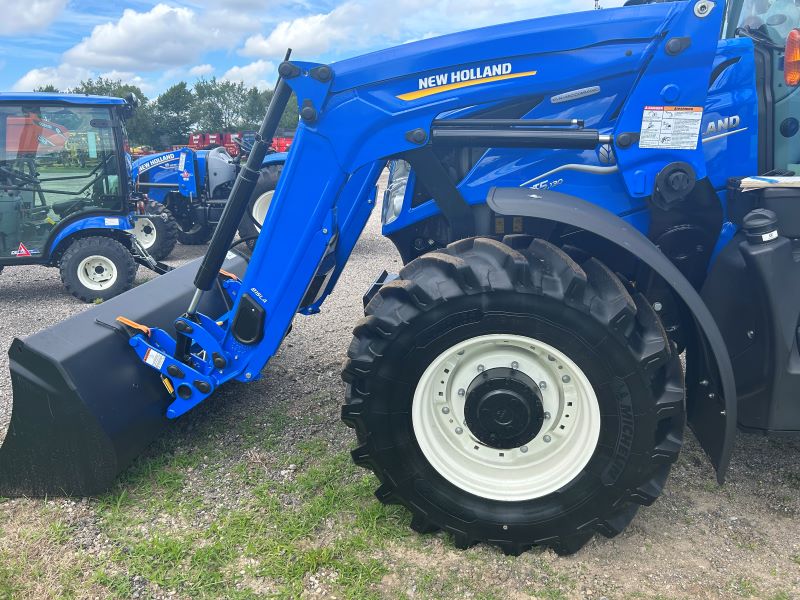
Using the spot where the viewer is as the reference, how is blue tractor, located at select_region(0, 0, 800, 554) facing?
facing to the left of the viewer

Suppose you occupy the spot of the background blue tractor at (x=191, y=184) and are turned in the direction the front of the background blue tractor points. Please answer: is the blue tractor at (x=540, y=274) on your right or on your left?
on your left

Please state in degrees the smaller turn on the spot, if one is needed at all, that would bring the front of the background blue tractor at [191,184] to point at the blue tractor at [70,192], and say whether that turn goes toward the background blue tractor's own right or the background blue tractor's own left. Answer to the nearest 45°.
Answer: approximately 45° to the background blue tractor's own left

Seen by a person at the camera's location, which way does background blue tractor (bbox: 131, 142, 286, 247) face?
facing to the left of the viewer

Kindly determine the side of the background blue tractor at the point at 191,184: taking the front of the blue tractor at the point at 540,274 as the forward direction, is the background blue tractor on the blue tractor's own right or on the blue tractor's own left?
on the blue tractor's own right
